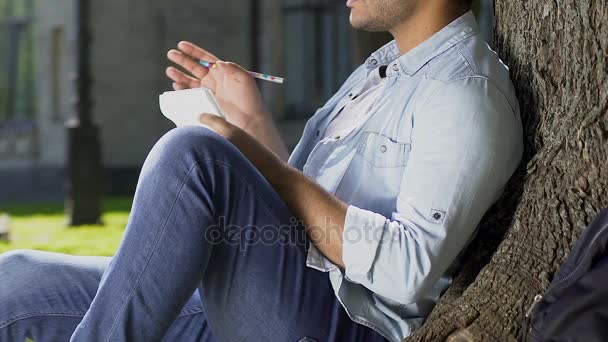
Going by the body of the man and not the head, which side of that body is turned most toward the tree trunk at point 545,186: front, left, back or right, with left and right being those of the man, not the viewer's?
back

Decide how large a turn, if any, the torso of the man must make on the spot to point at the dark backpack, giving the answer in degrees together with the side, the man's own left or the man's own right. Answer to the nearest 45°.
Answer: approximately 135° to the man's own left

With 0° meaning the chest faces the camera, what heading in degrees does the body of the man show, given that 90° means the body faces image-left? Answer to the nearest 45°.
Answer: approximately 90°

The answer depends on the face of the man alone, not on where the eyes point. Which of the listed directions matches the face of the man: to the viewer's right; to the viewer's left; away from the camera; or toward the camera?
to the viewer's left
